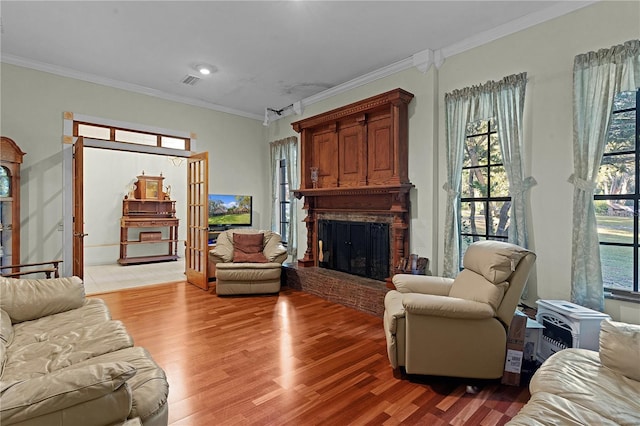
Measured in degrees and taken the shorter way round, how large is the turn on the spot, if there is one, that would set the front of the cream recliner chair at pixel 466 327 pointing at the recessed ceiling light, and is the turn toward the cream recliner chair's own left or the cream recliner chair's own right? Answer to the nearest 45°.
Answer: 0° — it already faces it

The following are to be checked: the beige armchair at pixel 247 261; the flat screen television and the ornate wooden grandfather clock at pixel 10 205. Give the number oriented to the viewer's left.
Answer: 0

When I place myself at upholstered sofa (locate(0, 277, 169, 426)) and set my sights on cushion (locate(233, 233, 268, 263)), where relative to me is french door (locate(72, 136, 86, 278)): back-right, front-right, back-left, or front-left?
front-left

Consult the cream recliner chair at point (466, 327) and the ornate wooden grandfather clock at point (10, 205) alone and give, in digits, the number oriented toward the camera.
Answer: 1

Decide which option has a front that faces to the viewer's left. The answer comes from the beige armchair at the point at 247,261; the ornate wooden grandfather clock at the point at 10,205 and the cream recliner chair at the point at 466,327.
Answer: the cream recliner chair

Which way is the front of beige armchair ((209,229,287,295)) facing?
toward the camera

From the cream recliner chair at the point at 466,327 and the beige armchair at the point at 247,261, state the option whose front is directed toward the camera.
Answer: the beige armchair

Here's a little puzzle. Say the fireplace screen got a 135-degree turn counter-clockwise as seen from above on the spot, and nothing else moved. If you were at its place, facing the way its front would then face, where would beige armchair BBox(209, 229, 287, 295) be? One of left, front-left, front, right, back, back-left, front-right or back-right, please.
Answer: back

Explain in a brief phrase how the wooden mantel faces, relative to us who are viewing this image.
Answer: facing the viewer and to the left of the viewer

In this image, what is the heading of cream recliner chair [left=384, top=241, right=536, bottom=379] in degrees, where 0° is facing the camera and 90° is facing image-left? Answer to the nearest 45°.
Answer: approximately 90°

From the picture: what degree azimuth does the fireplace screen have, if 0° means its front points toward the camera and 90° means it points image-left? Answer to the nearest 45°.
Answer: approximately 45°

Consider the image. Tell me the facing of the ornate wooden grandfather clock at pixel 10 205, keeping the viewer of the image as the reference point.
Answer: facing the viewer

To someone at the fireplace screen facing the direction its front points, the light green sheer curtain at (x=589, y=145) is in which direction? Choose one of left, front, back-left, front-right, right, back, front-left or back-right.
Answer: left

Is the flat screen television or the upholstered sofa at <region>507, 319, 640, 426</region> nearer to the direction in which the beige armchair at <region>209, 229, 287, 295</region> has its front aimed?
the upholstered sofa

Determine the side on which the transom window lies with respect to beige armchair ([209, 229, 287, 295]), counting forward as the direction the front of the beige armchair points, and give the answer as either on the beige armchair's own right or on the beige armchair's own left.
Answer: on the beige armchair's own right

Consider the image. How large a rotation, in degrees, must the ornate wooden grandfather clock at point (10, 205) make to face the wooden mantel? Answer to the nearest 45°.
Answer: approximately 45° to its left

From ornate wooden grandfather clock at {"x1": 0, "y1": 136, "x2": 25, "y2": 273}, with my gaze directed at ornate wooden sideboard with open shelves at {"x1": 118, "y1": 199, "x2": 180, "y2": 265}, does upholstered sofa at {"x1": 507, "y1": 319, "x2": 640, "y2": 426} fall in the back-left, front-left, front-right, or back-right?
back-right
